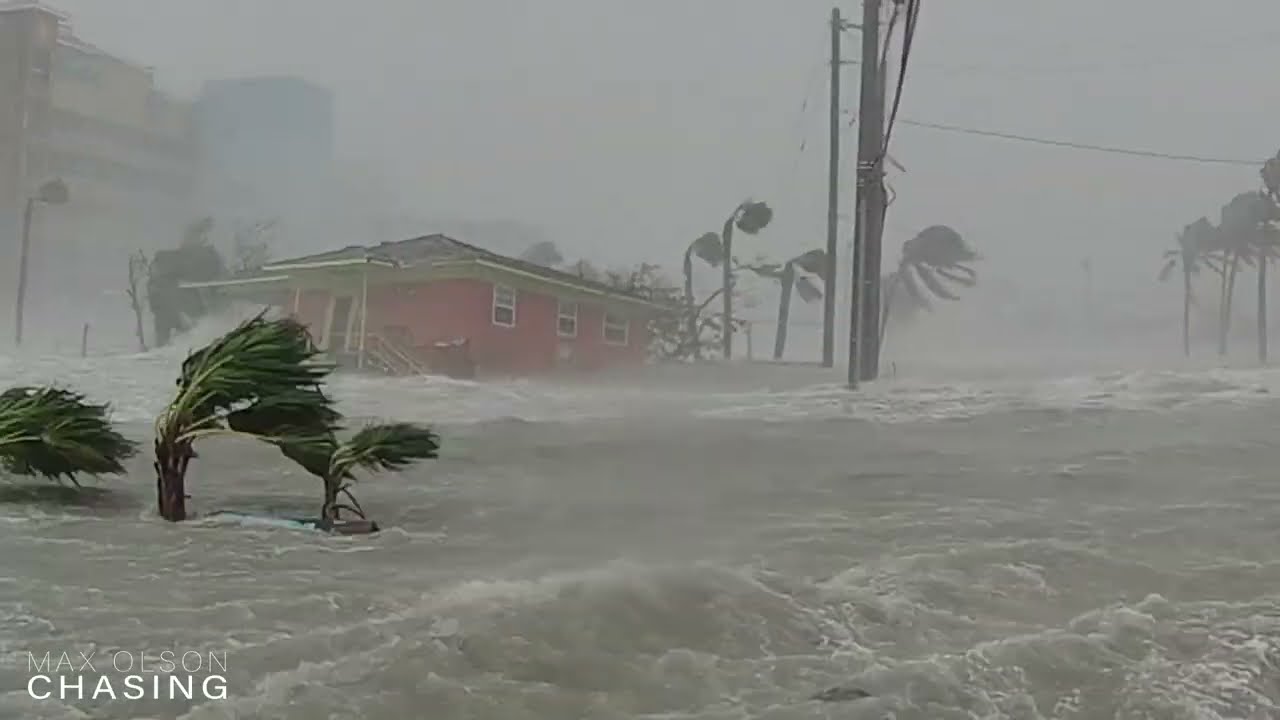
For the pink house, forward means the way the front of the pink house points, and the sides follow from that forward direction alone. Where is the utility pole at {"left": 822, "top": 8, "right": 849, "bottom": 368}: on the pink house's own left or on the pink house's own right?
on the pink house's own left

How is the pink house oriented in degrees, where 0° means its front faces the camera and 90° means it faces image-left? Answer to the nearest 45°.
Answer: approximately 45°

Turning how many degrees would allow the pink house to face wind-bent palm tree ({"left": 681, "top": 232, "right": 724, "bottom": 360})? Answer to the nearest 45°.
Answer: approximately 135° to its left

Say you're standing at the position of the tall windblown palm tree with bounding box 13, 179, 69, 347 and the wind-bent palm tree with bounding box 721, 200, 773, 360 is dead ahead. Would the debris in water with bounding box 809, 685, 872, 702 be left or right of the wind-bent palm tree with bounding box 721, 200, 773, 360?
right

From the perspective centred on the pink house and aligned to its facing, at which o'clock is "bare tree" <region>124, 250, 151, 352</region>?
The bare tree is roughly at 2 o'clock from the pink house.

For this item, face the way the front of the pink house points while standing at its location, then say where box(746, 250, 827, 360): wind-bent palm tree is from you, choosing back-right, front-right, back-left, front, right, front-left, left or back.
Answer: back-left

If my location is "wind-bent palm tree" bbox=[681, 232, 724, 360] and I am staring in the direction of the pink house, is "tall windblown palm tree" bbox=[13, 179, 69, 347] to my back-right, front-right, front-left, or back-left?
front-right

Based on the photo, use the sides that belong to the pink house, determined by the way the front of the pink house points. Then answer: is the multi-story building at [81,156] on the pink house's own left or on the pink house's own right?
on the pink house's own right

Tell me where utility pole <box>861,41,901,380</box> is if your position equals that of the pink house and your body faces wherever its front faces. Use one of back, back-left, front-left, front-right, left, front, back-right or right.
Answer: back-left

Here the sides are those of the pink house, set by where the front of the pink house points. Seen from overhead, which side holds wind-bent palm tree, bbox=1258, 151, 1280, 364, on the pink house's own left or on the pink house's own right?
on the pink house's own left

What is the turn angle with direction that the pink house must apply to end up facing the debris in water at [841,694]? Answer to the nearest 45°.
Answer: approximately 45° to its left

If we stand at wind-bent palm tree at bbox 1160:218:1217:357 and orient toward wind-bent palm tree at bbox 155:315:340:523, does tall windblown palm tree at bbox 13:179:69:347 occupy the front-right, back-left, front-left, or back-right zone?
front-right

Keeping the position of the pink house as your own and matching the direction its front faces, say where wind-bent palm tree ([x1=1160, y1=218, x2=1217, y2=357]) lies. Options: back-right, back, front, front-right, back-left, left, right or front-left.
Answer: back-left

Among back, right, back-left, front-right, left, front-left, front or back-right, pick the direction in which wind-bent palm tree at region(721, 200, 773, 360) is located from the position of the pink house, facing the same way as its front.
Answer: back-left

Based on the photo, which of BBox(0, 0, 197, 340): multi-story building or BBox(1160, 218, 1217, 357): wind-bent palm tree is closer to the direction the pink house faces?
the multi-story building

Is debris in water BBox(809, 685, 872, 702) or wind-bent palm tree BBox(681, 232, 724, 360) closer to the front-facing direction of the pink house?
the debris in water

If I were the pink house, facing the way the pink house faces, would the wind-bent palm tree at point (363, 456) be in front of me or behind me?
in front

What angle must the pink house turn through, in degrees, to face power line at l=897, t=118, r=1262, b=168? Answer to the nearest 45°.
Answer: approximately 135° to its left

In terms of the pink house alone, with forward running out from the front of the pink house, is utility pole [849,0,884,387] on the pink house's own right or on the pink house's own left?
on the pink house's own left
